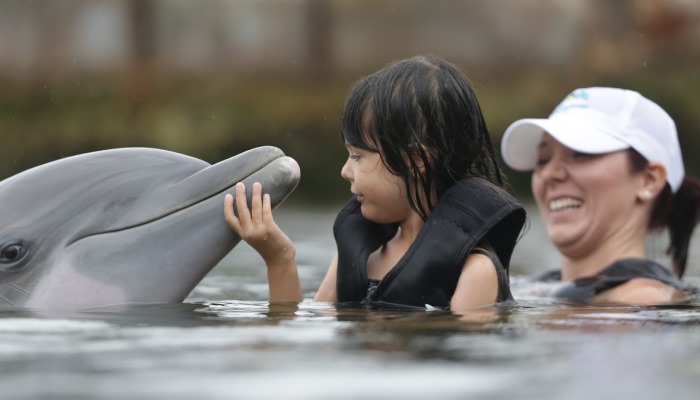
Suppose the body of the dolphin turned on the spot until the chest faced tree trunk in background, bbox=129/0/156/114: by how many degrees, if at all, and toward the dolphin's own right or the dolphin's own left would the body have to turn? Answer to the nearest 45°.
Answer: approximately 90° to the dolphin's own left

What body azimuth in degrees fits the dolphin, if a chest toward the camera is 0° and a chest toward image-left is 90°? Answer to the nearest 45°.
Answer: approximately 270°

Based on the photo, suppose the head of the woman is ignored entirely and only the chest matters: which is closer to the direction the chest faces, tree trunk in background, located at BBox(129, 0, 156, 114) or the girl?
the girl

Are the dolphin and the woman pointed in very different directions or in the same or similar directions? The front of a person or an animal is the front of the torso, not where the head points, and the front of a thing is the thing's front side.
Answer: very different directions

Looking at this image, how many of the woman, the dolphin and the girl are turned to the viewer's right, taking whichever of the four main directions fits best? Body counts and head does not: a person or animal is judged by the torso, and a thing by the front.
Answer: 1

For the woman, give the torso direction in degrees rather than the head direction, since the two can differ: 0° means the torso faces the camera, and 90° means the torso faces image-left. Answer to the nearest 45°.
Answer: approximately 45°

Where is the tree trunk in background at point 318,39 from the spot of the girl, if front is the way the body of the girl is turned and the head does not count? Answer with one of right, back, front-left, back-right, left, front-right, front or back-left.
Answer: back-right

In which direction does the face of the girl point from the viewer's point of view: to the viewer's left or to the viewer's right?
to the viewer's left

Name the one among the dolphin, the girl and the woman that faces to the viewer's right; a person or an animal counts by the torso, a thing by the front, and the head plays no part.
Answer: the dolphin

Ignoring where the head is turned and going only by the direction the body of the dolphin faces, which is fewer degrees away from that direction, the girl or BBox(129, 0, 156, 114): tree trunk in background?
the girl

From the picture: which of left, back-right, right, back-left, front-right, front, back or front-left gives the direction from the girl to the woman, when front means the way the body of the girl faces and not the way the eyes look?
back

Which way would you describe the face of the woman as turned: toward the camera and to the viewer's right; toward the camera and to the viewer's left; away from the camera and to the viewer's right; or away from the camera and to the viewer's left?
toward the camera and to the viewer's left

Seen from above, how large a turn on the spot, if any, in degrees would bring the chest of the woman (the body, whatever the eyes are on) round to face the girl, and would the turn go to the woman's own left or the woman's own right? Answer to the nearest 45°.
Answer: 0° — they already face them
